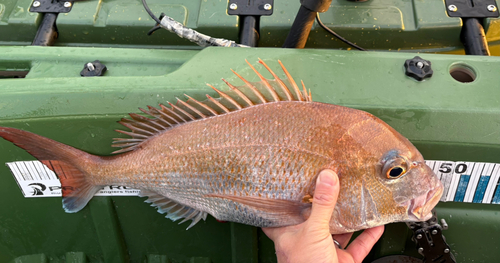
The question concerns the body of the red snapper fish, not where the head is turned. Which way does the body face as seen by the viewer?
to the viewer's right
